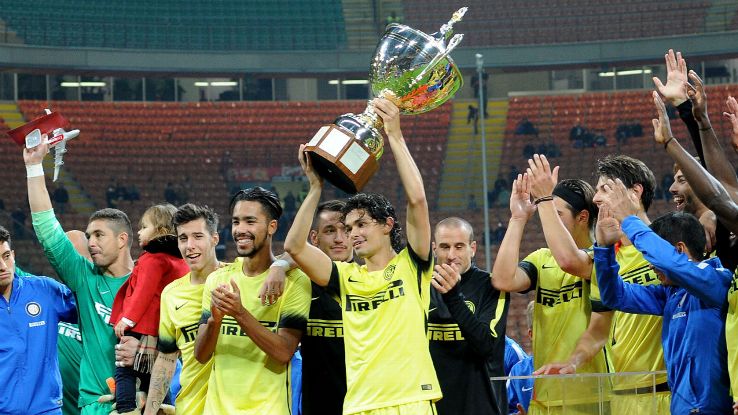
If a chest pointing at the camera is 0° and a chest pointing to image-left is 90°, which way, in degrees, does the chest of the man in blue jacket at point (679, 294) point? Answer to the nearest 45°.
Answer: approximately 90°

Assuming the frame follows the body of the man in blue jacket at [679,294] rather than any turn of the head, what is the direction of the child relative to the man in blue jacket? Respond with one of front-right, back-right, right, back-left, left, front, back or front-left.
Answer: front

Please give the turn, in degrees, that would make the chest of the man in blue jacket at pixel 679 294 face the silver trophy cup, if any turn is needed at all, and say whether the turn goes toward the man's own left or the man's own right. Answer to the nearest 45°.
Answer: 0° — they already face it

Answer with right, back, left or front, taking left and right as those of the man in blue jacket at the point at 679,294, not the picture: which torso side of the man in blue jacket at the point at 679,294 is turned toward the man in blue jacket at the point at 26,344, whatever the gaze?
front

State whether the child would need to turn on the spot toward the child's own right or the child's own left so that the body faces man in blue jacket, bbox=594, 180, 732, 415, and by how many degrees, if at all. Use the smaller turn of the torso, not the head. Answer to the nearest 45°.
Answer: approximately 135° to the child's own left

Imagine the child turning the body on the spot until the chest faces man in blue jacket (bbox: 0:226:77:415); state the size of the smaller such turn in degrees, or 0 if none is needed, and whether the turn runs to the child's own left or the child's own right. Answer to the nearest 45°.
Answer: approximately 45° to the child's own right
